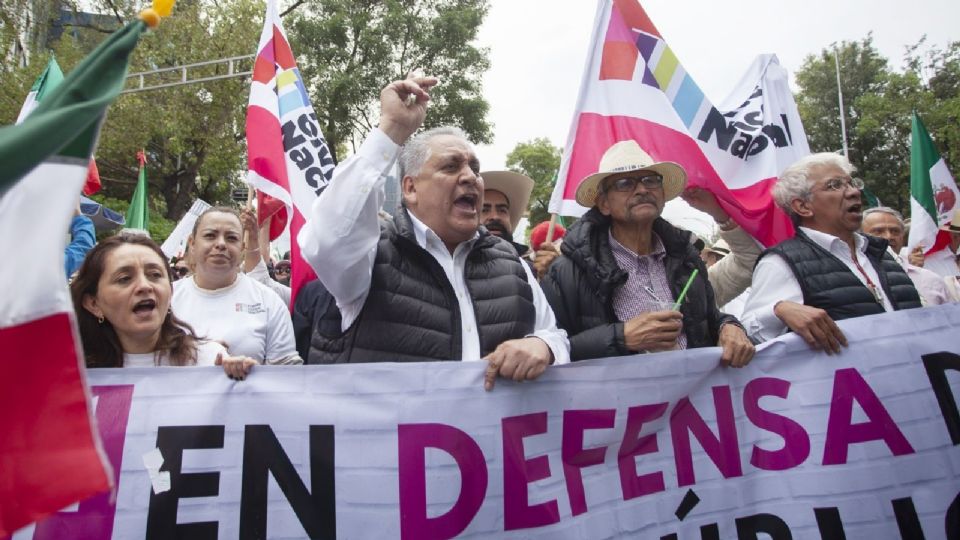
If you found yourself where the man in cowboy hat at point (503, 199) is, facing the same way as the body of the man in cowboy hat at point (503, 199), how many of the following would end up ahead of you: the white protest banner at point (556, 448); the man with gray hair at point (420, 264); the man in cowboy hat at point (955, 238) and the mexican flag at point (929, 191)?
2

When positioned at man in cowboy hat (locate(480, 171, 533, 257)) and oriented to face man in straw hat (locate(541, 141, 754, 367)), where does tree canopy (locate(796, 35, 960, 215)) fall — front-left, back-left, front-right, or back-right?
back-left

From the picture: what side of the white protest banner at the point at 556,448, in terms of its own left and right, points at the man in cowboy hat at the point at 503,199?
back

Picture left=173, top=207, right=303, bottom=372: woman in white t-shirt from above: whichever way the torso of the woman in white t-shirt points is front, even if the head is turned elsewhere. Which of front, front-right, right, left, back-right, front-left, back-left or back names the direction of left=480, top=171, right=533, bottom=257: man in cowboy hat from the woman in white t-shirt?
left

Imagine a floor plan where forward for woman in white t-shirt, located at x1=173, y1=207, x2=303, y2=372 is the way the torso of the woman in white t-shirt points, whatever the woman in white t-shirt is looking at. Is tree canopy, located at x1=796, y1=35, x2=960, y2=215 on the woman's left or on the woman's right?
on the woman's left

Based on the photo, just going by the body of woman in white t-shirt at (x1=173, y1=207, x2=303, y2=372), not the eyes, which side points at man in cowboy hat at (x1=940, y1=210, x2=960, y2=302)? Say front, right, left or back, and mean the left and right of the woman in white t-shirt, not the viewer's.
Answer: left

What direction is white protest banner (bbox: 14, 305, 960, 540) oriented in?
toward the camera

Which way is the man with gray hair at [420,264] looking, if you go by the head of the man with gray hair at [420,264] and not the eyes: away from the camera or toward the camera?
toward the camera

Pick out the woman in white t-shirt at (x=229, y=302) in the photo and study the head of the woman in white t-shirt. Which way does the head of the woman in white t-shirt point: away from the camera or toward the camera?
toward the camera

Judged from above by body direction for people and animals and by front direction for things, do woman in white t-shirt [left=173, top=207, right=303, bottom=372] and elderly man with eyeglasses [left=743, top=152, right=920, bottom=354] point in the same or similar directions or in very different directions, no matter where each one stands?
same or similar directions

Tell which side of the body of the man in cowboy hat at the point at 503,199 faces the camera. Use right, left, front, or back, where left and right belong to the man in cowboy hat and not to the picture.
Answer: front

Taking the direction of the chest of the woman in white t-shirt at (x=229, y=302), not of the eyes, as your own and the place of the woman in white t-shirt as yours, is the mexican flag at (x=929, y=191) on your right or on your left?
on your left

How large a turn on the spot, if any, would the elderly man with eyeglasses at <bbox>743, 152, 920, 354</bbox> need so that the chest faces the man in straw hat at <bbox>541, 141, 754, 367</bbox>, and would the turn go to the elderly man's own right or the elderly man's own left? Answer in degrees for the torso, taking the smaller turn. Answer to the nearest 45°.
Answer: approximately 90° to the elderly man's own right

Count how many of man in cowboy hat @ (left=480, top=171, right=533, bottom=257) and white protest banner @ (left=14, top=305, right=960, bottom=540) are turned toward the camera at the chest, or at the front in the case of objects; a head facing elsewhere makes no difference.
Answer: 2
